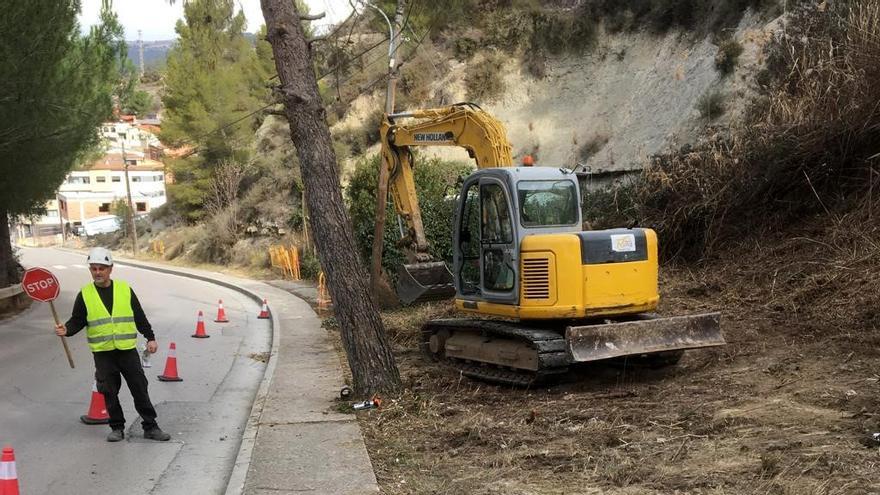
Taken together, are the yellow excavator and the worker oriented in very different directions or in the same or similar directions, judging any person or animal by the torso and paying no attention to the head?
very different directions

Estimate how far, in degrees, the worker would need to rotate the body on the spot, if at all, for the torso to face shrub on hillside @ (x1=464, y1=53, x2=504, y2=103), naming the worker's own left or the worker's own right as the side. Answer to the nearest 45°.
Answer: approximately 135° to the worker's own left

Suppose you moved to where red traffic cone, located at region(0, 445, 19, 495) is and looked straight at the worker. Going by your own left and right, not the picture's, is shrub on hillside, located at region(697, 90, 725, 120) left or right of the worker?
right

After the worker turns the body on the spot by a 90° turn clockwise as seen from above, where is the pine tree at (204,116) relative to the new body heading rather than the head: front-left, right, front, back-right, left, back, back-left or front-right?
right

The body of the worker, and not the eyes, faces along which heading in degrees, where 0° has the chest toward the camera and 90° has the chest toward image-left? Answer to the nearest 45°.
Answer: approximately 0°

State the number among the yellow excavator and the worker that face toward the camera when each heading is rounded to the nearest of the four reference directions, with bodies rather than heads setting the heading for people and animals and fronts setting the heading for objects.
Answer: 1

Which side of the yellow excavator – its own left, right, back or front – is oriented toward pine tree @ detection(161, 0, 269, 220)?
front

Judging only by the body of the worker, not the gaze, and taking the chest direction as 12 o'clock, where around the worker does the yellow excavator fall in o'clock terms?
The yellow excavator is roughly at 9 o'clock from the worker.

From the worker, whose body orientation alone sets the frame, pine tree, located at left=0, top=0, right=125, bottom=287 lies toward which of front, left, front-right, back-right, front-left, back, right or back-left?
back

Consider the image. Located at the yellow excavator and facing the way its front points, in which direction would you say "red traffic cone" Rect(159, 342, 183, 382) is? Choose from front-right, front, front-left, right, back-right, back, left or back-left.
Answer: front-left

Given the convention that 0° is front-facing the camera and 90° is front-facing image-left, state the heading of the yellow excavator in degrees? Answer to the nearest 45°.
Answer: approximately 135°

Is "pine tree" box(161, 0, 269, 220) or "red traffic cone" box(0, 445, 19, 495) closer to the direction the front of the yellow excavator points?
the pine tree
